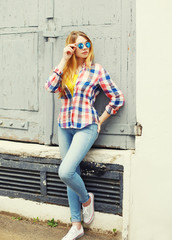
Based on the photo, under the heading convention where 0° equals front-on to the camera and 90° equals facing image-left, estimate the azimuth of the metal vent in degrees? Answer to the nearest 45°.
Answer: approximately 45°

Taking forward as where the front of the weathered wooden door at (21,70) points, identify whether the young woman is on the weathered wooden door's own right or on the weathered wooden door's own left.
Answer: on the weathered wooden door's own left

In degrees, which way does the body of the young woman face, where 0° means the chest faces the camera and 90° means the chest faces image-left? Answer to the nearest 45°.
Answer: approximately 45°

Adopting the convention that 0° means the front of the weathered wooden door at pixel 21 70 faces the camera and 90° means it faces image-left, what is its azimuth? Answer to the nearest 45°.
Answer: approximately 45°

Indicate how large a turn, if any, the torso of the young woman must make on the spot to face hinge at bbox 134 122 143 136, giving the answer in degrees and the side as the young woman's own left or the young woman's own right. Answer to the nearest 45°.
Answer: approximately 135° to the young woman's own left

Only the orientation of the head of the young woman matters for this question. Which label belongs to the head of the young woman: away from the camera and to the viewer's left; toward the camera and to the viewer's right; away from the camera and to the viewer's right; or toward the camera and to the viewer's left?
toward the camera and to the viewer's right
